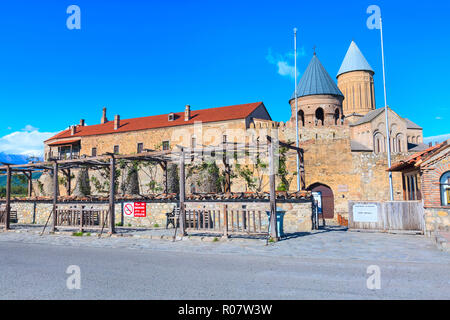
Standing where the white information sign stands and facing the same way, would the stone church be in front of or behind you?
behind

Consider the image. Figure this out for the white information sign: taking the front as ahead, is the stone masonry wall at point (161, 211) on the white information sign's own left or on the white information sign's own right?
on the white information sign's own right

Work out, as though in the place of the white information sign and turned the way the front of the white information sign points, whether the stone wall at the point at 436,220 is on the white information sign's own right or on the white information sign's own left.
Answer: on the white information sign's own left

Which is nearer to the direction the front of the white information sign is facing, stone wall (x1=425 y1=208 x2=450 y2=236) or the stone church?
the stone wall

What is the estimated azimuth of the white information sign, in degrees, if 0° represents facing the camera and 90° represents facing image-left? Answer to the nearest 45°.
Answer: approximately 0°

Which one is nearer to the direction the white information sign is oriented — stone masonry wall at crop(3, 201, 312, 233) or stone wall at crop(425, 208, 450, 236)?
the stone wall

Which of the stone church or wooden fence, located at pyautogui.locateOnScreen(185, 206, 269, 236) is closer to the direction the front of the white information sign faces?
the wooden fence

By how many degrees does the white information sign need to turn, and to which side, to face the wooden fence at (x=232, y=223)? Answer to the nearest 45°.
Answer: approximately 45° to its right
